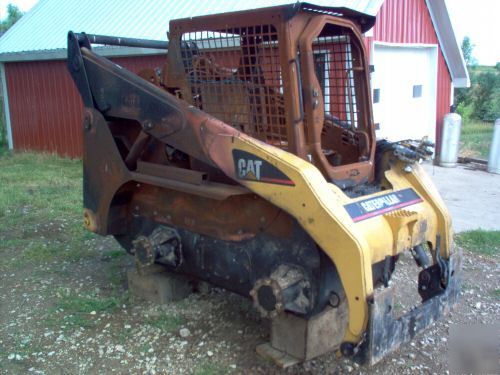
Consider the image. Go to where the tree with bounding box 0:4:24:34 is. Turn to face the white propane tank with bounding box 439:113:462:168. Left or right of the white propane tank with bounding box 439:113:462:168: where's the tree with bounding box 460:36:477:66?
left

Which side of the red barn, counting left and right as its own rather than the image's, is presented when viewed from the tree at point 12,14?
back

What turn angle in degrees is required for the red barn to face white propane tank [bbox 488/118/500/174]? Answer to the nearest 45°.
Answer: approximately 45° to its left

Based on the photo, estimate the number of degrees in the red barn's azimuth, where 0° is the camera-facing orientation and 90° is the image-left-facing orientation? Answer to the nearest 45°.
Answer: approximately 315°

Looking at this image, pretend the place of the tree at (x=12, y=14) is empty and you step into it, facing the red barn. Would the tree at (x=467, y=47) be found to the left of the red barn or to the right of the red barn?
left

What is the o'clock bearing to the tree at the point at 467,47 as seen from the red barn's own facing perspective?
The tree is roughly at 9 o'clock from the red barn.

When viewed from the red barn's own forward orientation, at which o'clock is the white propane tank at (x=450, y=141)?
The white propane tank is roughly at 11 o'clock from the red barn.
